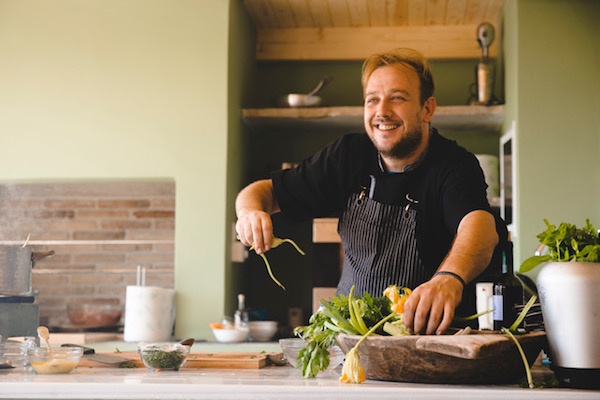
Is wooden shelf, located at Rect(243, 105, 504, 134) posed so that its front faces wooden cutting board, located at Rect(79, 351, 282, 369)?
yes

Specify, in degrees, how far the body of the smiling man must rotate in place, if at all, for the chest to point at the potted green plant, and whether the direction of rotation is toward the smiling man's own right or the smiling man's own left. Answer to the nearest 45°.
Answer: approximately 45° to the smiling man's own left

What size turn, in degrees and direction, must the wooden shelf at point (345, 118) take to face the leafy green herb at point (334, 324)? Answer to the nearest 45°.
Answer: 0° — it already faces it

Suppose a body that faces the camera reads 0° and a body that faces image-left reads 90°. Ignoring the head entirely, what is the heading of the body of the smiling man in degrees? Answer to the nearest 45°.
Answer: approximately 45°

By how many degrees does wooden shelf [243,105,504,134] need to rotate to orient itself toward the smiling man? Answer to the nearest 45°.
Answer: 0° — it already faces them

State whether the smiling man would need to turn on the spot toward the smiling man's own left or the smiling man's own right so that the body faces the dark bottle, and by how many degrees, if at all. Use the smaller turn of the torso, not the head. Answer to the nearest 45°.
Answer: approximately 90° to the smiling man's own left

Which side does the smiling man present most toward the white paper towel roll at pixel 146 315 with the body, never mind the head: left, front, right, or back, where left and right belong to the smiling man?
right

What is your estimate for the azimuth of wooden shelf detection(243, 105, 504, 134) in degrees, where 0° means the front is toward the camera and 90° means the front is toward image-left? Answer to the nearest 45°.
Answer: approximately 0°

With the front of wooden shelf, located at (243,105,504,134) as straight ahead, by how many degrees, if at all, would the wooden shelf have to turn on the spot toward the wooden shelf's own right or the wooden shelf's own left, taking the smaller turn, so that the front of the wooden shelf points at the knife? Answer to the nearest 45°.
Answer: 0° — it already faces it
